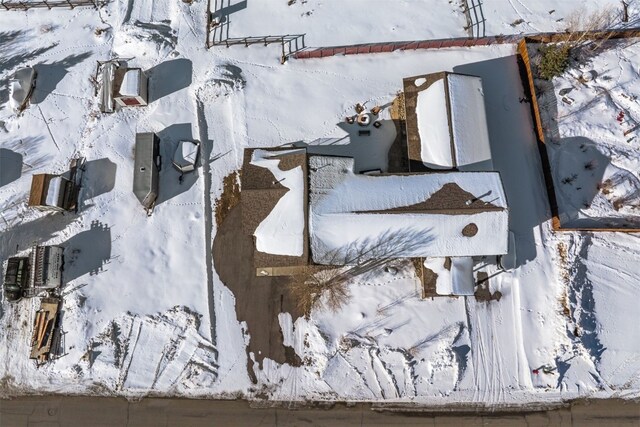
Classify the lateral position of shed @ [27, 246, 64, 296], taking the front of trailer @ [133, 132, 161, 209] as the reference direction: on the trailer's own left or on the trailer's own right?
on the trailer's own right

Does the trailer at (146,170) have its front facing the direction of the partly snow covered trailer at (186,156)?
no

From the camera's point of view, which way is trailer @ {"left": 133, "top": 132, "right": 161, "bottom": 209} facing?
toward the camera

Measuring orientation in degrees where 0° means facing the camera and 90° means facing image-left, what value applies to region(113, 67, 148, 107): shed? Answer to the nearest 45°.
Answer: approximately 0°

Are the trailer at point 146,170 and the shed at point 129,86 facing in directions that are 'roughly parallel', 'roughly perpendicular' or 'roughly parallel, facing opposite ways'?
roughly parallel

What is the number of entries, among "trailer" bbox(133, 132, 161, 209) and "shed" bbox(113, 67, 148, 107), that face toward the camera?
2

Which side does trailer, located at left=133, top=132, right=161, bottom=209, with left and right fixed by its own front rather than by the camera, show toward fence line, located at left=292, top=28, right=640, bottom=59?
left
